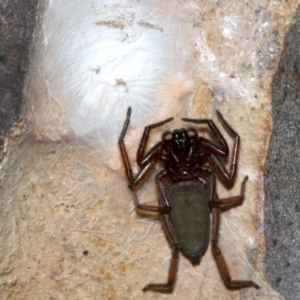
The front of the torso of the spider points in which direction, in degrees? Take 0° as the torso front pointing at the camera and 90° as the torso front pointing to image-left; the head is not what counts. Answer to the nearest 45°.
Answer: approximately 180°
